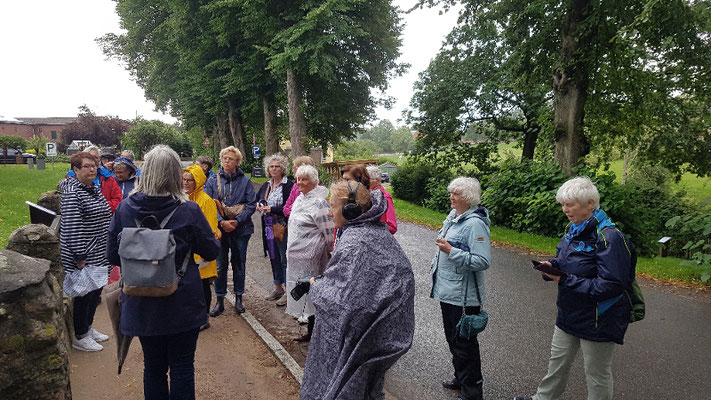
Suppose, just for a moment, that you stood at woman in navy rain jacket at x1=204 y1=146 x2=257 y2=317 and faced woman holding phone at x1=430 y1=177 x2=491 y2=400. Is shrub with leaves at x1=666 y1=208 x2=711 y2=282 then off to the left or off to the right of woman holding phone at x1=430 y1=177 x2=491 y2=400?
left

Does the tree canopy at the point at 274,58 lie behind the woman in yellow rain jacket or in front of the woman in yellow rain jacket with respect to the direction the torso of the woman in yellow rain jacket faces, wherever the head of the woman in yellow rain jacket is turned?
behind

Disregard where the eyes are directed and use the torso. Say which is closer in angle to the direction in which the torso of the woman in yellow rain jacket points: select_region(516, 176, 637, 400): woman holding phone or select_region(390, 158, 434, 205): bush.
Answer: the woman holding phone

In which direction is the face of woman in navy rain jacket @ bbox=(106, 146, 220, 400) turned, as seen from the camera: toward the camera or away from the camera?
away from the camera

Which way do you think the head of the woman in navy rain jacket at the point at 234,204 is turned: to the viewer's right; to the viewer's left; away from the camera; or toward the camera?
toward the camera

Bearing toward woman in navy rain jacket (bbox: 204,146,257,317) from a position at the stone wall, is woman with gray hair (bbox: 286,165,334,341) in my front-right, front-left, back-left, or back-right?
front-right
